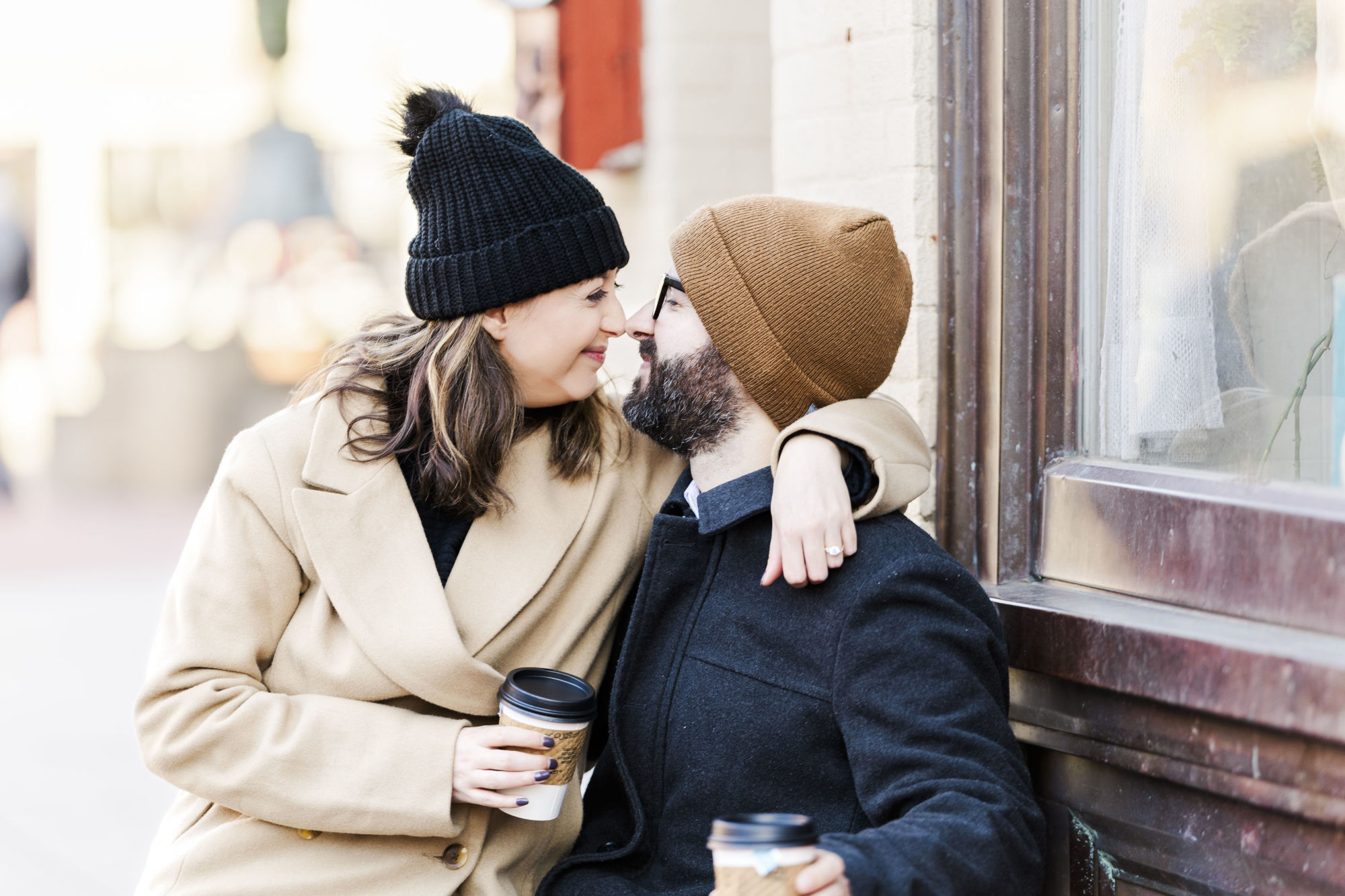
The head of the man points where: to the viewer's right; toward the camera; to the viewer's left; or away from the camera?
to the viewer's left

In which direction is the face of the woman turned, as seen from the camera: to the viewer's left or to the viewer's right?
to the viewer's right

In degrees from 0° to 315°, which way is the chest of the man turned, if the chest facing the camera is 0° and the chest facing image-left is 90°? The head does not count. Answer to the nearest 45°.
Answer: approximately 45°

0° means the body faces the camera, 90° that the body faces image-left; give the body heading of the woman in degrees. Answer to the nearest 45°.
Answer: approximately 315°

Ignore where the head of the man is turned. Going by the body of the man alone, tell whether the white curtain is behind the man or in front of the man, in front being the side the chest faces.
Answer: behind

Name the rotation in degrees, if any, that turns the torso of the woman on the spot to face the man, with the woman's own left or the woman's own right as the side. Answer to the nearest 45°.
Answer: approximately 45° to the woman's own left
